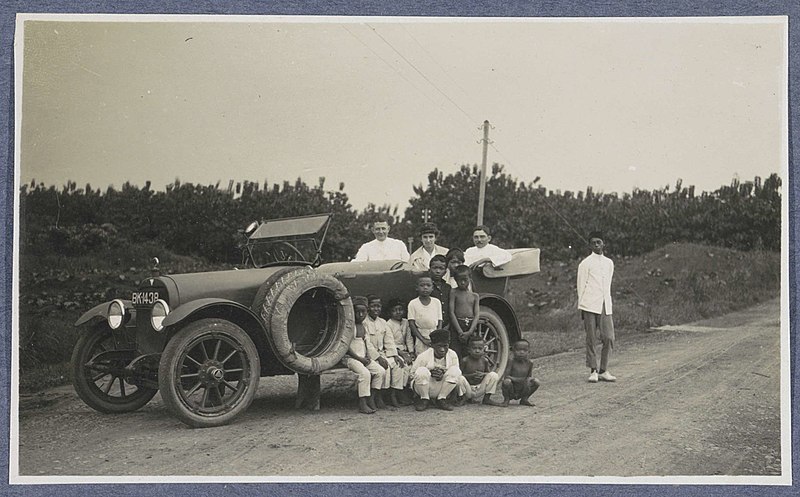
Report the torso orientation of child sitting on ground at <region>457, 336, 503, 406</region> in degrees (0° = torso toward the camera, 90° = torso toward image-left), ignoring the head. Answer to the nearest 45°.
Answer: approximately 0°

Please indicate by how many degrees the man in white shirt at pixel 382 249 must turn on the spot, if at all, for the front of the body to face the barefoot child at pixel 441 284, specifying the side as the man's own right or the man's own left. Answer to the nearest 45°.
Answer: approximately 45° to the man's own left

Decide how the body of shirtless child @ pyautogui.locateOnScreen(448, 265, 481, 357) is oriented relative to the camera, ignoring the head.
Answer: toward the camera

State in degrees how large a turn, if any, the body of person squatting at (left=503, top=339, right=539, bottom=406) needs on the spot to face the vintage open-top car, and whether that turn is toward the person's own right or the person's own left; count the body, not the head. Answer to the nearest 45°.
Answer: approximately 90° to the person's own right

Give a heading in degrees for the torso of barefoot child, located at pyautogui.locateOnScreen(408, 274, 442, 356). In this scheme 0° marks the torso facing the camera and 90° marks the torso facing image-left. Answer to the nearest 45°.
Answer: approximately 0°

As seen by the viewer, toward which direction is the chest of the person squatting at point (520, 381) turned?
toward the camera

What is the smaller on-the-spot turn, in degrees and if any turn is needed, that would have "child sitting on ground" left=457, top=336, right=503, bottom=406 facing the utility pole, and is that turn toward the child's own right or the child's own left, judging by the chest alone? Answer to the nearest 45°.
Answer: approximately 180°

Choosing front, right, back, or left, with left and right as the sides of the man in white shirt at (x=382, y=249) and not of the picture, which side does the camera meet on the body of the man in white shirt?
front
